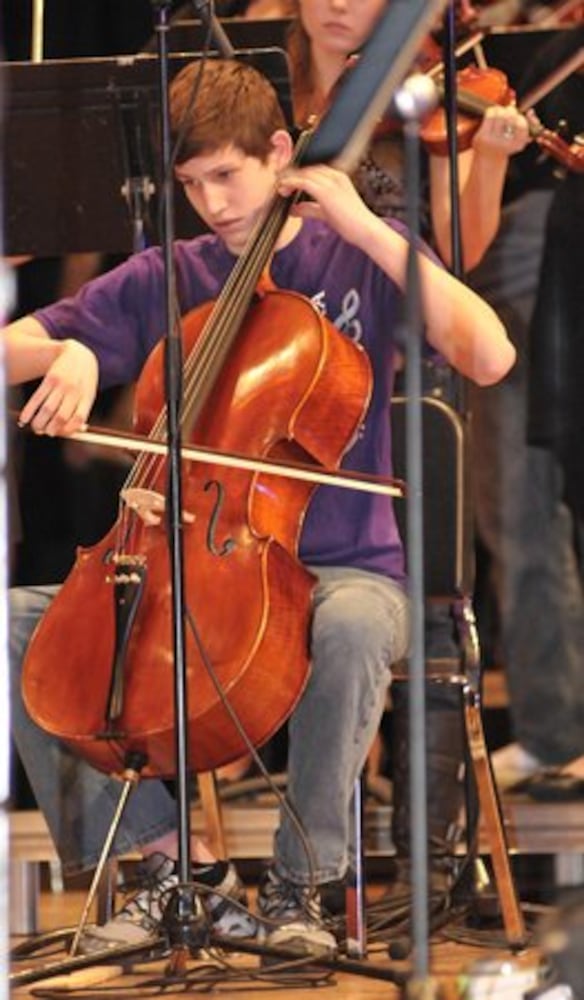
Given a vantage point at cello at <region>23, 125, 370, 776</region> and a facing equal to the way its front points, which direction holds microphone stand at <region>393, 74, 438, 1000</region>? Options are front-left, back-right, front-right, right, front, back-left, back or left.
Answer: front-left

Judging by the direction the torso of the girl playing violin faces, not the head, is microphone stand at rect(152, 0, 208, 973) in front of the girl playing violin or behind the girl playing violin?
in front

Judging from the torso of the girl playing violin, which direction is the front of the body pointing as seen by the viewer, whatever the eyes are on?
toward the camera

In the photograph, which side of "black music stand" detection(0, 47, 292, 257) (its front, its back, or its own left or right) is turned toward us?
back

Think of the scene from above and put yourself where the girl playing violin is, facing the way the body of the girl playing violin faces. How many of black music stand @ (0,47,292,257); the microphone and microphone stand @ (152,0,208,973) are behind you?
0

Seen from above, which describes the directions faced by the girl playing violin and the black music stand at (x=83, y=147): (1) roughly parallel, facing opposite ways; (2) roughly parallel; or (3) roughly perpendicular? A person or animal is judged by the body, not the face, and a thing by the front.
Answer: roughly parallel, facing opposite ways

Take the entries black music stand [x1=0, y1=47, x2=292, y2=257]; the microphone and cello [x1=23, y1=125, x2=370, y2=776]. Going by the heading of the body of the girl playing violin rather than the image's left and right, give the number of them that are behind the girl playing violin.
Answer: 0

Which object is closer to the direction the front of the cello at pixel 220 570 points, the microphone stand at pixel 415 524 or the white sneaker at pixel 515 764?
the microphone stand

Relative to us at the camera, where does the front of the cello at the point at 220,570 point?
facing the viewer and to the left of the viewer

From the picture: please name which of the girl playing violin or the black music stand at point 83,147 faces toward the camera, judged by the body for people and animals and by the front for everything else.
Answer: the girl playing violin

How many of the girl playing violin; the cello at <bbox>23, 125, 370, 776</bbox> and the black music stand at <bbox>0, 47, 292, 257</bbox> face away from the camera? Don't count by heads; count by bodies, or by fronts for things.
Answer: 1

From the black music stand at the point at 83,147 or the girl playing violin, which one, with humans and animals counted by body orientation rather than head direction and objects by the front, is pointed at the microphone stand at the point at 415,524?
the girl playing violin

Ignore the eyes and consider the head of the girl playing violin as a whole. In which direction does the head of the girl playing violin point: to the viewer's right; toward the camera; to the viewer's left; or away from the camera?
toward the camera

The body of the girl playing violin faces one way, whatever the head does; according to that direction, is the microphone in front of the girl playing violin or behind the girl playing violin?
in front

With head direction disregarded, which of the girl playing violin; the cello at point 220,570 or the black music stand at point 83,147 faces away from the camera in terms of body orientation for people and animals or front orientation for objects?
the black music stand

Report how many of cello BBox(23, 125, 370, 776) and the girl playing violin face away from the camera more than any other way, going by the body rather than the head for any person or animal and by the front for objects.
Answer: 0
